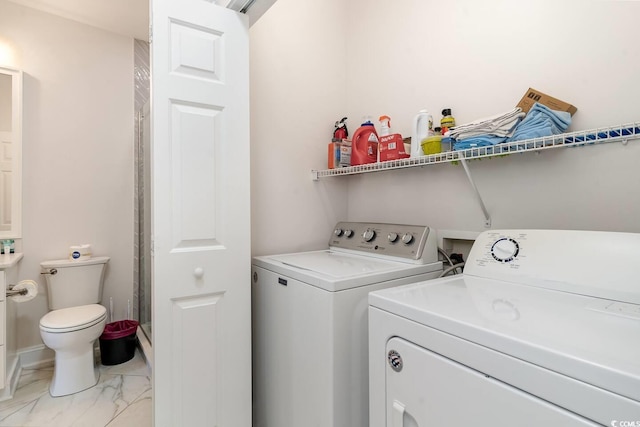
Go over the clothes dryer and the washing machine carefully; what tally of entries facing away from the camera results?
0

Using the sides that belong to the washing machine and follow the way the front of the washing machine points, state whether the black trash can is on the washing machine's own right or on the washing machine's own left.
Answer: on the washing machine's own right

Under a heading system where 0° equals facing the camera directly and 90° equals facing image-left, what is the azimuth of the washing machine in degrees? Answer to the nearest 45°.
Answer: approximately 45°

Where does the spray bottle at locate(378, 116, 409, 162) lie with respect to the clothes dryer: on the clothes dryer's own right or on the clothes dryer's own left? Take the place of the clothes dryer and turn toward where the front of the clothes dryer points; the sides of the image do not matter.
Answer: on the clothes dryer's own right

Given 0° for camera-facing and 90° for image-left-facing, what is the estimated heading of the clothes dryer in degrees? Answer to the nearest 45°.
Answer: approximately 45°

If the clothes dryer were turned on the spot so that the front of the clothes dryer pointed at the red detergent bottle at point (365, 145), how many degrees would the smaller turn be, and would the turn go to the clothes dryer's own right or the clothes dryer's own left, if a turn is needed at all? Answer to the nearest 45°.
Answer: approximately 90° to the clothes dryer's own right
